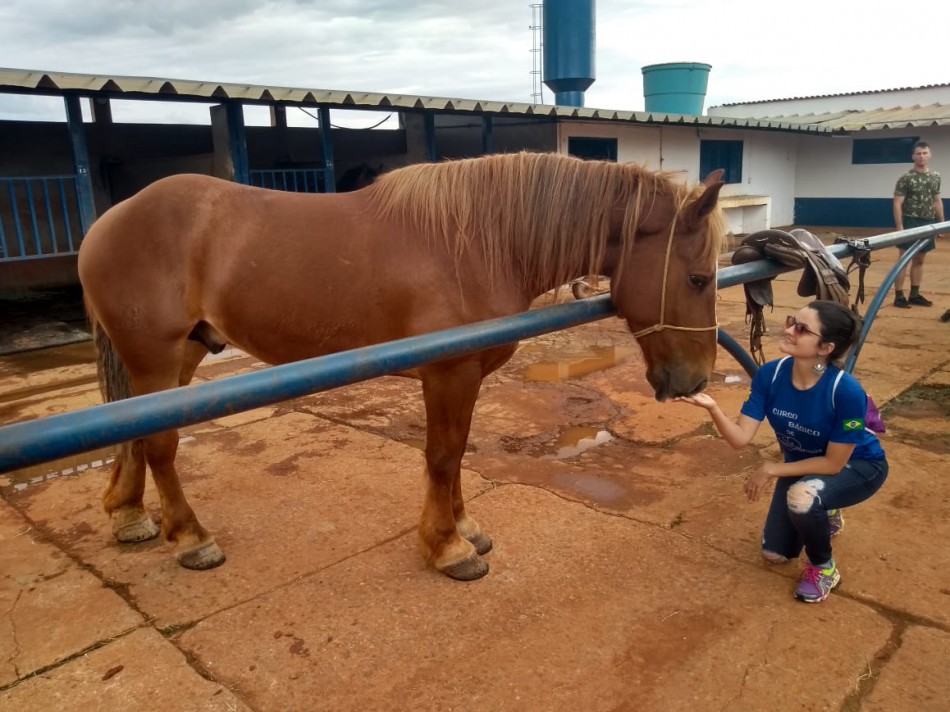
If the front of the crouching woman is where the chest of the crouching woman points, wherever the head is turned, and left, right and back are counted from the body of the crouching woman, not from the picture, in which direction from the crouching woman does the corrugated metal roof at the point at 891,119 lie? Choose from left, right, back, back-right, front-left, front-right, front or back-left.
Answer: back-right

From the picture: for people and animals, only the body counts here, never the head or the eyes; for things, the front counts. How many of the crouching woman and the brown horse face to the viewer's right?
1

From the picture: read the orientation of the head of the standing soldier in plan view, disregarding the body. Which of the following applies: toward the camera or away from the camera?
toward the camera

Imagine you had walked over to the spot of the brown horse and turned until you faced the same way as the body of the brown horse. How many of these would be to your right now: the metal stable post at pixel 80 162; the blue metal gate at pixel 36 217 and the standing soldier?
0

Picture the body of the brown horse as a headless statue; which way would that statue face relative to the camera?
to the viewer's right

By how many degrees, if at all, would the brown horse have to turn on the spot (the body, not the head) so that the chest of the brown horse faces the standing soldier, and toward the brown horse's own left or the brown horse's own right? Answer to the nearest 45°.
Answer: approximately 45° to the brown horse's own left

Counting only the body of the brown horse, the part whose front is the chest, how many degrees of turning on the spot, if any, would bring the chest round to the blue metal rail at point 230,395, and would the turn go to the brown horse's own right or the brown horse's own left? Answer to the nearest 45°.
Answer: approximately 90° to the brown horse's own right

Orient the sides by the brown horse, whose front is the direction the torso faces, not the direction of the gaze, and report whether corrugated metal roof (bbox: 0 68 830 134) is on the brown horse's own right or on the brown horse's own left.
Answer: on the brown horse's own left

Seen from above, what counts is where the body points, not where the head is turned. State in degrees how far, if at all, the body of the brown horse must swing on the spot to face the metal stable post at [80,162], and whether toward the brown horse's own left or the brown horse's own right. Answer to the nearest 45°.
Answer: approximately 135° to the brown horse's own left

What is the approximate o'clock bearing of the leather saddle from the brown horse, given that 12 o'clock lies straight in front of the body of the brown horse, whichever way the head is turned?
The leather saddle is roughly at 12 o'clock from the brown horse.

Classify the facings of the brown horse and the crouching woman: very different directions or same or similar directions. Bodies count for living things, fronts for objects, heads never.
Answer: very different directions

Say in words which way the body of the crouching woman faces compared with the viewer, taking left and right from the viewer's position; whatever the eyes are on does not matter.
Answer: facing the viewer and to the left of the viewer

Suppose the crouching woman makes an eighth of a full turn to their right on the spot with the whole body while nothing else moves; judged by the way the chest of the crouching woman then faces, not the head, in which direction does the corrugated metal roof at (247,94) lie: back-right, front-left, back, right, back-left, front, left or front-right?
front-right
